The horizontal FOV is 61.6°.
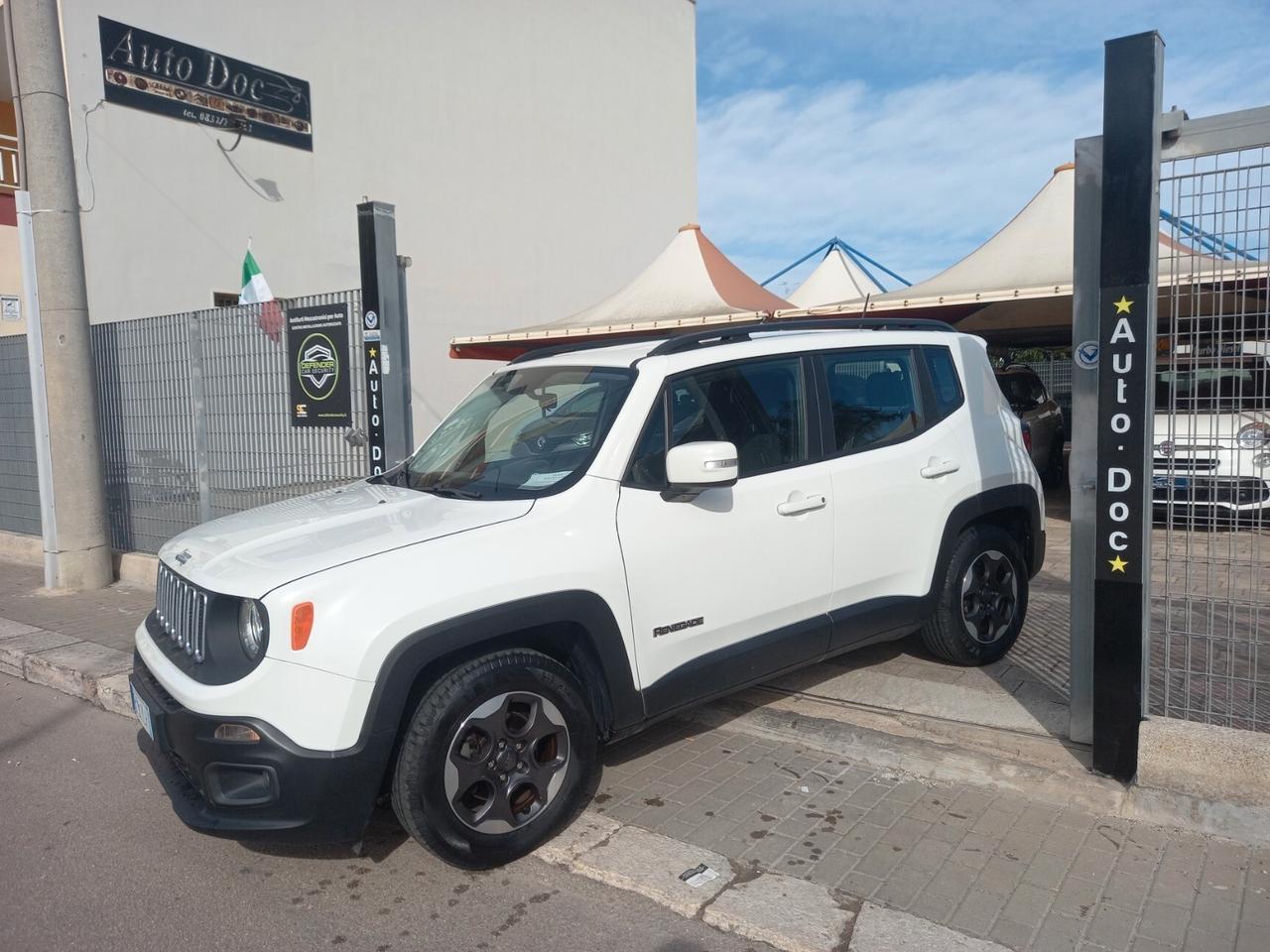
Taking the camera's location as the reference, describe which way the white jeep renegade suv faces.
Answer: facing the viewer and to the left of the viewer

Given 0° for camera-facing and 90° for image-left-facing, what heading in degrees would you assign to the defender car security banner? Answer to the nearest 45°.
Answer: approximately 0°

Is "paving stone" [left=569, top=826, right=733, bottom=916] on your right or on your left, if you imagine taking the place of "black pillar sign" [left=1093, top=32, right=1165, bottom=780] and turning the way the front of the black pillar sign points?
on your right

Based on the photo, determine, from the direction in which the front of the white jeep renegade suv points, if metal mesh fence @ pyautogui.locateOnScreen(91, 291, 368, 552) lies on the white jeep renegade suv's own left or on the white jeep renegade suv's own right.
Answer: on the white jeep renegade suv's own right

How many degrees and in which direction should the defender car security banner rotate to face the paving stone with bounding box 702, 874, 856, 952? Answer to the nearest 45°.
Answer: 0° — it already faces it

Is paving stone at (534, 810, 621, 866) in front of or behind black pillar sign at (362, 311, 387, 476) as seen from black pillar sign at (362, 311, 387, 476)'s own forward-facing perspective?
in front

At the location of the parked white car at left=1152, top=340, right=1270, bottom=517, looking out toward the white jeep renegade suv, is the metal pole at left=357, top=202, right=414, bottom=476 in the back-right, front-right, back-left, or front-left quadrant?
front-right

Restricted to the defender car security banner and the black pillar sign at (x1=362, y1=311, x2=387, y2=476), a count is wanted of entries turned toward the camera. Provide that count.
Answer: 2

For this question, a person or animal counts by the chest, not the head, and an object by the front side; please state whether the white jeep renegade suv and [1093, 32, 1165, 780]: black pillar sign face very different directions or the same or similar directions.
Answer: same or similar directions

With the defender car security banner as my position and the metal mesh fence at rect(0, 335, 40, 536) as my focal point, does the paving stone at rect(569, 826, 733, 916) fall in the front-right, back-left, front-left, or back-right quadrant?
back-left

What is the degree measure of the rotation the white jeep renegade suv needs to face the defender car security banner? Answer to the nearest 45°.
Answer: approximately 90° to its right

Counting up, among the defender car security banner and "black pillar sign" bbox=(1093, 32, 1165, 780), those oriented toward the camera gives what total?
2

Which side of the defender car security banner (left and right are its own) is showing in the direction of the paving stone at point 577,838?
front

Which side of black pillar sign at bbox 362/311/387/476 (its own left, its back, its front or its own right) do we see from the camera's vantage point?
front
